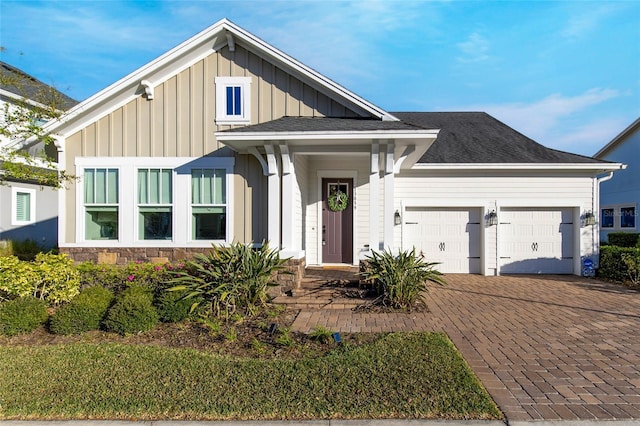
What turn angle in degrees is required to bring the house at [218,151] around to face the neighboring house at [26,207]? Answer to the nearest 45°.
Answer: approximately 135° to its right

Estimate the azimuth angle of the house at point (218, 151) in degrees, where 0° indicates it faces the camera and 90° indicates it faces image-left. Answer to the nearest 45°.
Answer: approximately 0°

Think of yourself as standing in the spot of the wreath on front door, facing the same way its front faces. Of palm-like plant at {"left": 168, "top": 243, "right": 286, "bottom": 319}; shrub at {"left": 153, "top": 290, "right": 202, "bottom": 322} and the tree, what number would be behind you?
0

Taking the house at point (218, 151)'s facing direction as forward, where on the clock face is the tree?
The tree is roughly at 2 o'clock from the house.

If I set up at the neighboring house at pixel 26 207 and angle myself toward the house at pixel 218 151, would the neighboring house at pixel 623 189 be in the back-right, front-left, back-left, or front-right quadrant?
front-left

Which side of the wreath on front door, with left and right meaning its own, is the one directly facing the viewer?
front

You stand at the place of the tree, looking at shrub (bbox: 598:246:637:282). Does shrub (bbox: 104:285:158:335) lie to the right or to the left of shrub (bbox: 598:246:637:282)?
right

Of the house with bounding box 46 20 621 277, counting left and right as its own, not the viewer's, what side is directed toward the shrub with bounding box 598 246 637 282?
left

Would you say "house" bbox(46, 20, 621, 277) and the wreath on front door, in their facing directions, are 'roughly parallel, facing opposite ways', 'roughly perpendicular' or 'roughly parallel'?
roughly parallel

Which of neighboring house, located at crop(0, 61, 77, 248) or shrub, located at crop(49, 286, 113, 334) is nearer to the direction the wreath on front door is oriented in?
the shrub

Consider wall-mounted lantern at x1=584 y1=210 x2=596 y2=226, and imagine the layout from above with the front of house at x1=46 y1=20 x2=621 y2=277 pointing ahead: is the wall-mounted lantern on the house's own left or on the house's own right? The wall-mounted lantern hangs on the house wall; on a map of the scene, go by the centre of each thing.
on the house's own left

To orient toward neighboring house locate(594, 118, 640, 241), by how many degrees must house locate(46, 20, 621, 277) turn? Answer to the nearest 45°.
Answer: approximately 135° to its left

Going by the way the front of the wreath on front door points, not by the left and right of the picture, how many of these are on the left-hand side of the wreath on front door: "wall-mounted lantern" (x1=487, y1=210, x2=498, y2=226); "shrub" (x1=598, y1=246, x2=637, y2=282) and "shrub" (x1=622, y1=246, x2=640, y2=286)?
3

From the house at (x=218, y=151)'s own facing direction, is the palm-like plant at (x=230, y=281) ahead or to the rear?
ahead

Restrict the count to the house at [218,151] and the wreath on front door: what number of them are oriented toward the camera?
2
